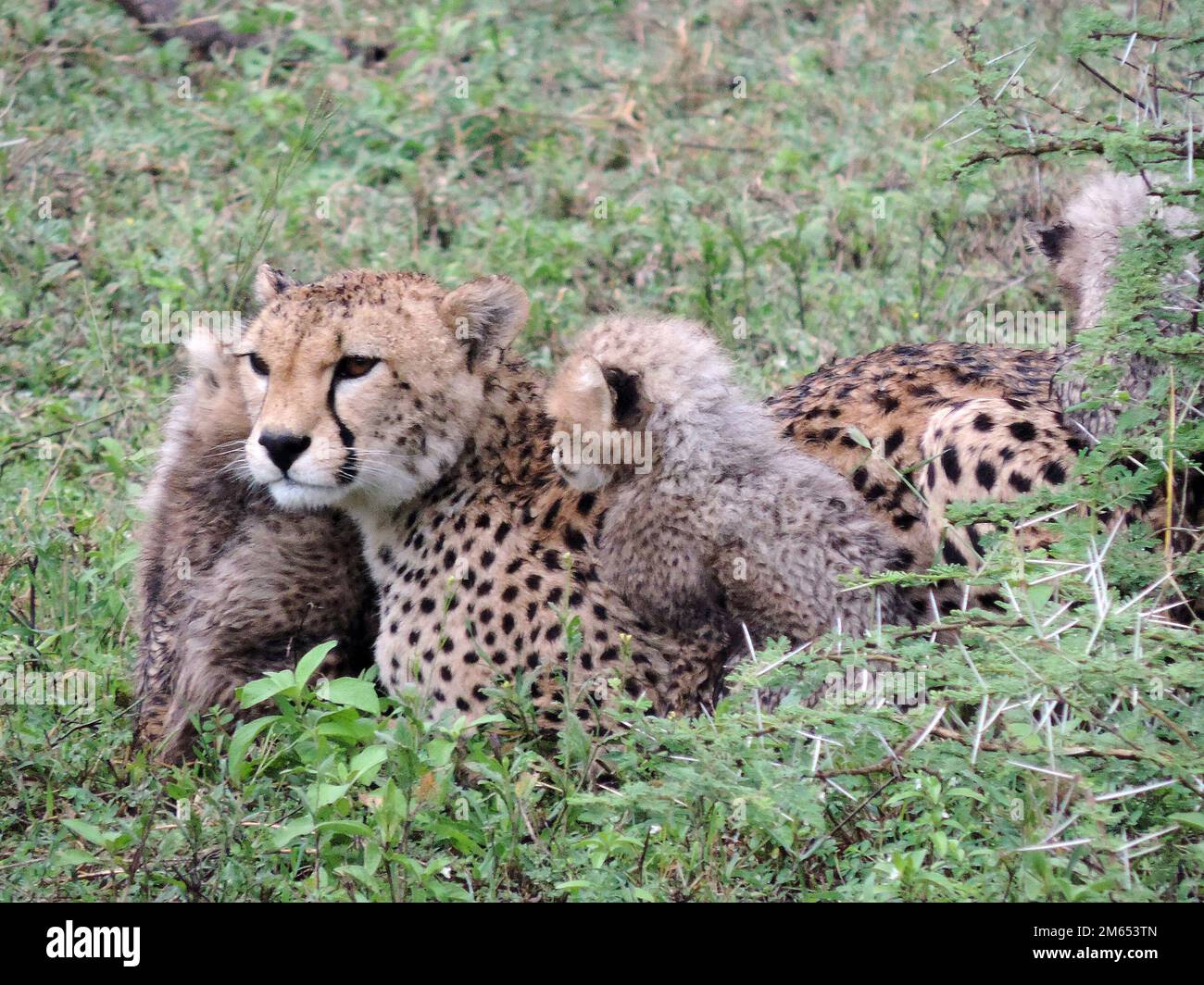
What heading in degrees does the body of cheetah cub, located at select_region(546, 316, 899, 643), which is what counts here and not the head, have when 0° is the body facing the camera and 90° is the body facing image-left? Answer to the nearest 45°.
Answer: approximately 90°
